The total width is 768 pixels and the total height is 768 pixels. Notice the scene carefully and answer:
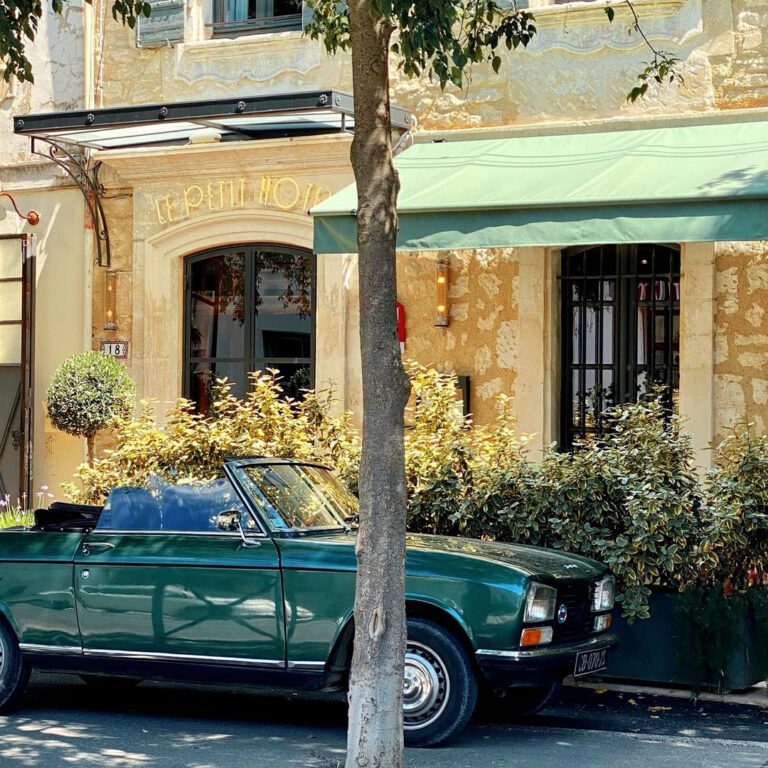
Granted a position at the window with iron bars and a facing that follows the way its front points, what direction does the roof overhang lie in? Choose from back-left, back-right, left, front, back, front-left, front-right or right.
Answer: right
